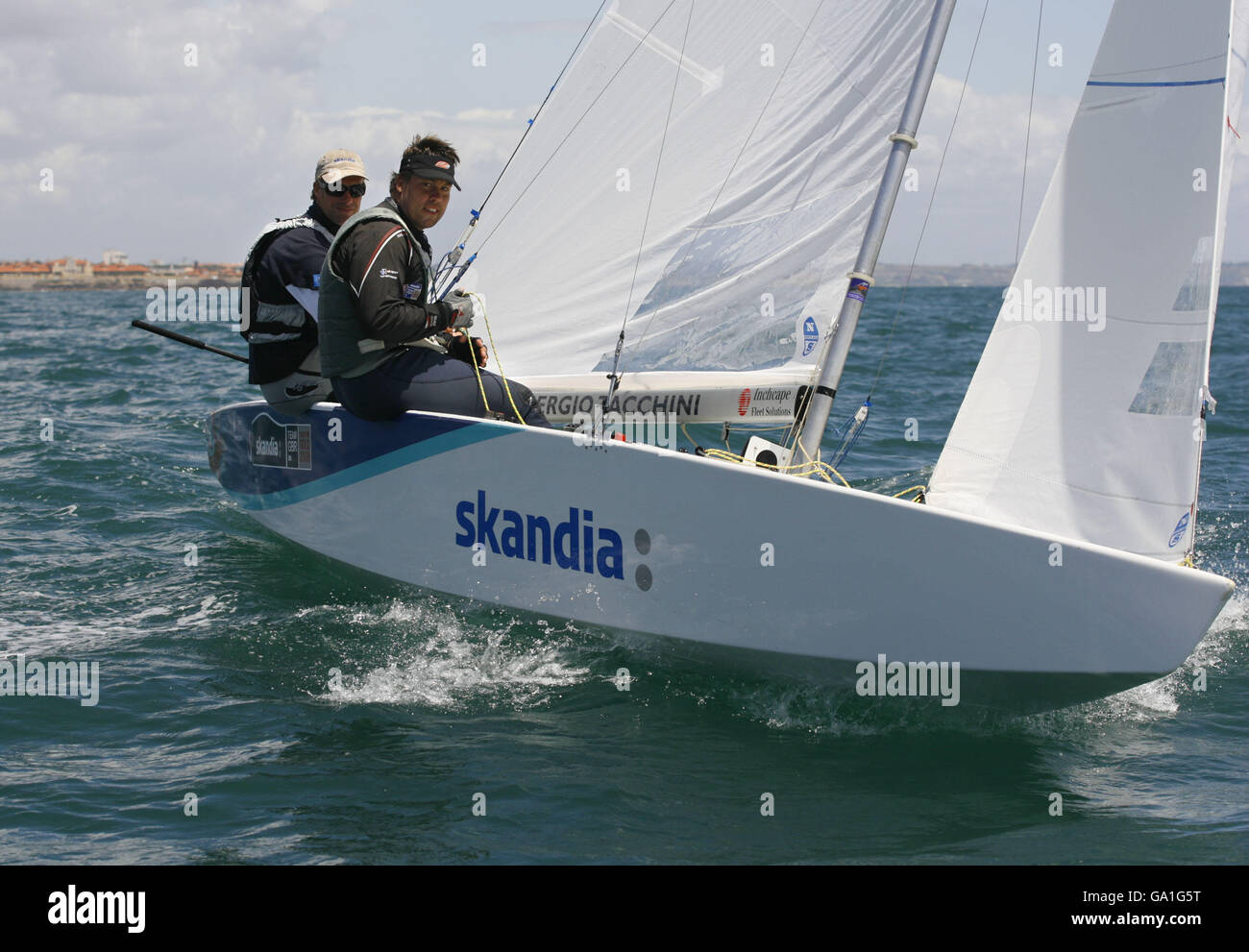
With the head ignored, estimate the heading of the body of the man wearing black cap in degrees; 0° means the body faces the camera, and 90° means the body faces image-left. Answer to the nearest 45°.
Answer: approximately 270°

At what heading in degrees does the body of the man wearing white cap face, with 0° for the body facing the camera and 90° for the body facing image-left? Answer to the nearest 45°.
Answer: approximately 270°

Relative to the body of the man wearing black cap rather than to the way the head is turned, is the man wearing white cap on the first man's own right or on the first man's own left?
on the first man's own left
